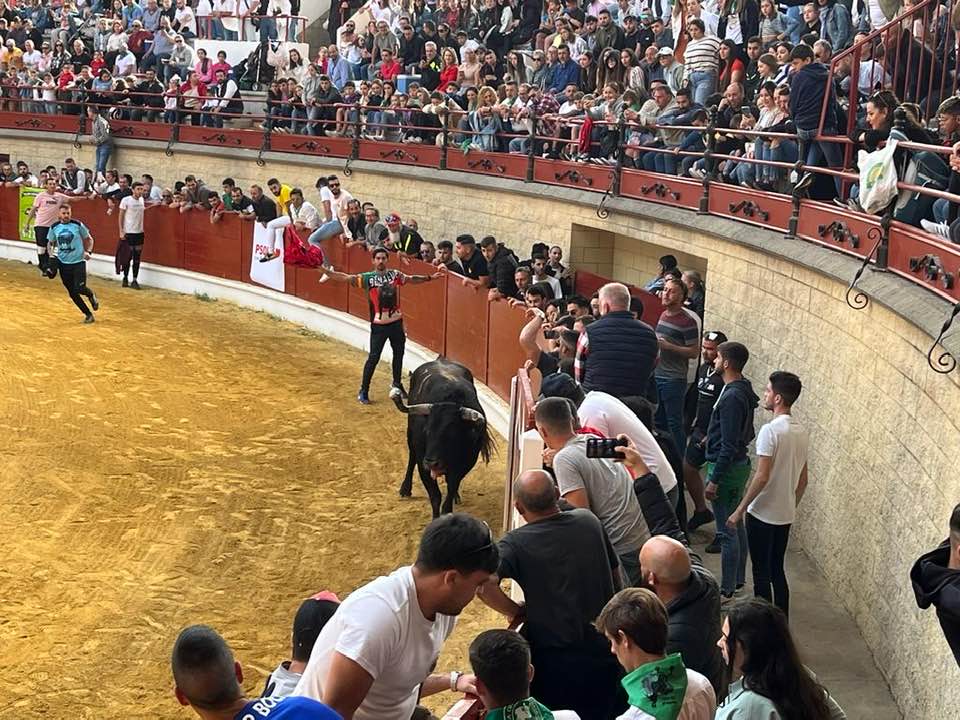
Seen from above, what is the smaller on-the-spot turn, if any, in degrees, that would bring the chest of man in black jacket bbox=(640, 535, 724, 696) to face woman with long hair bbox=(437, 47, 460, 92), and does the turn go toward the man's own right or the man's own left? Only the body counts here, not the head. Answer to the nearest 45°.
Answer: approximately 45° to the man's own right

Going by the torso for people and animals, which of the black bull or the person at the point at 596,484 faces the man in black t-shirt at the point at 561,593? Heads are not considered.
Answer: the black bull

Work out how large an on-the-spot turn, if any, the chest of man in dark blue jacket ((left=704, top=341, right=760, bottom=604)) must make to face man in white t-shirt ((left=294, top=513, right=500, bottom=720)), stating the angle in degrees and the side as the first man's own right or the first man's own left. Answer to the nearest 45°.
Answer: approximately 90° to the first man's own left

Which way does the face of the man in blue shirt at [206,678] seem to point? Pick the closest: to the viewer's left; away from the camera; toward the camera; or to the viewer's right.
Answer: away from the camera

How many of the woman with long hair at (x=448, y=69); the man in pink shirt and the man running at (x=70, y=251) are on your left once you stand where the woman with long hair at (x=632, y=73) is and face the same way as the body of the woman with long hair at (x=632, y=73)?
0

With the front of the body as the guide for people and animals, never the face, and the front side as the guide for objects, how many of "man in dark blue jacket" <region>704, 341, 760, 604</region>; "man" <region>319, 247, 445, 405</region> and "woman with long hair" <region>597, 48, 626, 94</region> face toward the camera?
2

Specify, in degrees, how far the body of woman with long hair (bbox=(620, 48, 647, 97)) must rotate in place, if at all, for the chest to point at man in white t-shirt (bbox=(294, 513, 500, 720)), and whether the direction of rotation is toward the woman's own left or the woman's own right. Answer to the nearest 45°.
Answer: approximately 45° to the woman's own left

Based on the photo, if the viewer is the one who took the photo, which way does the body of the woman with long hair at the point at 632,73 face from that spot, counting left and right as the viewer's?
facing the viewer and to the left of the viewer

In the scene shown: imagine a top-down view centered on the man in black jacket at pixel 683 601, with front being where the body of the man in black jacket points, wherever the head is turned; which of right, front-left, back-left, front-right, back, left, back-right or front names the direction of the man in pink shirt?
front

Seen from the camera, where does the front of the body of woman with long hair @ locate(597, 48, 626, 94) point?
toward the camera

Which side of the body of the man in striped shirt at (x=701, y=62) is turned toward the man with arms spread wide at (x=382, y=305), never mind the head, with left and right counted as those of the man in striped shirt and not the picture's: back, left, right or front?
front

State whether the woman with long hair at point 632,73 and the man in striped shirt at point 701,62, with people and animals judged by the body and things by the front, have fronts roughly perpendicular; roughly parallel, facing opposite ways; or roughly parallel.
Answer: roughly parallel

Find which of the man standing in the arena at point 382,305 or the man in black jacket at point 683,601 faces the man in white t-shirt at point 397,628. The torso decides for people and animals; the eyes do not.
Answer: the man standing in the arena

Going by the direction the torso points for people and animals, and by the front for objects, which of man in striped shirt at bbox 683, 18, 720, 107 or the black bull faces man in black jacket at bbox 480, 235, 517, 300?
the man in striped shirt

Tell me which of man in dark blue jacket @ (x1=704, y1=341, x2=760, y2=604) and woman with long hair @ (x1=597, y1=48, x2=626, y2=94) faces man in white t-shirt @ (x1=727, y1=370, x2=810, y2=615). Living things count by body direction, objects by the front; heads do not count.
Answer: the woman with long hair

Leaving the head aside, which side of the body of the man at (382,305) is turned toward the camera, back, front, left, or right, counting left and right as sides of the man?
front

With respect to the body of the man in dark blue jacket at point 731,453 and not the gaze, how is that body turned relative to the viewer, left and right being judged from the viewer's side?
facing to the left of the viewer
